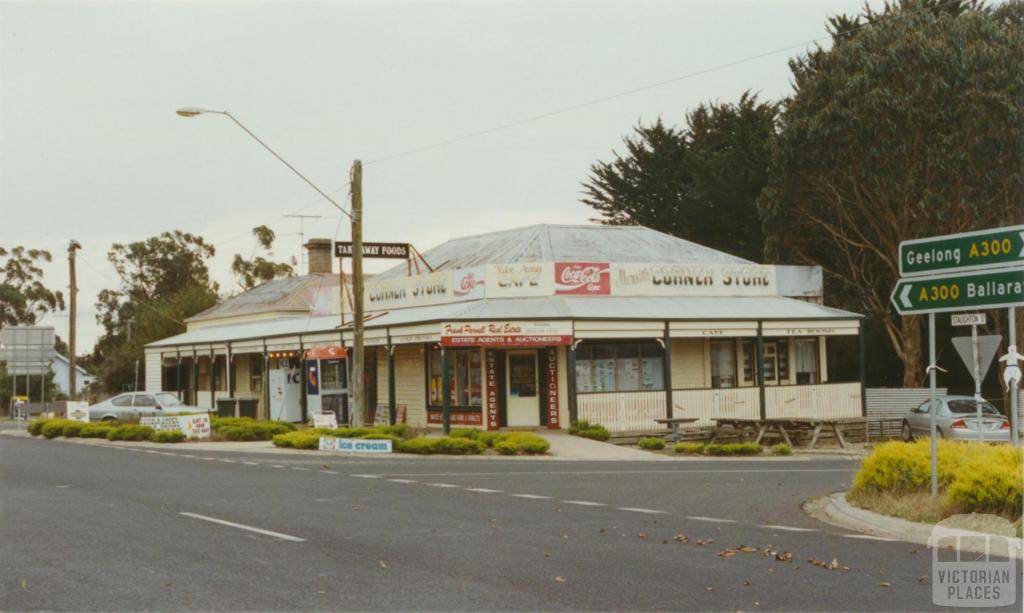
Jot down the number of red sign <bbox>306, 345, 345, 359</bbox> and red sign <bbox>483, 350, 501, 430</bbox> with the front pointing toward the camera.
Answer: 2

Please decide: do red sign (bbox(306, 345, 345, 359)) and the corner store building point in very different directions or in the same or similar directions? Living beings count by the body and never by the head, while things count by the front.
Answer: same or similar directions

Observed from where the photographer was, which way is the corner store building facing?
facing the viewer

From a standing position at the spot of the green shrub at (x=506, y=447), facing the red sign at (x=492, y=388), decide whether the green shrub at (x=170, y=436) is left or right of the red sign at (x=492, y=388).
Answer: left

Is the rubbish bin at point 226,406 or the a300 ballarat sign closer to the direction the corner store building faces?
the a300 ballarat sign

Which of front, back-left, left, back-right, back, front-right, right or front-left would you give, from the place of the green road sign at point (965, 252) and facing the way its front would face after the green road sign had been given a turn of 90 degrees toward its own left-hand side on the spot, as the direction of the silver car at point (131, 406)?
back

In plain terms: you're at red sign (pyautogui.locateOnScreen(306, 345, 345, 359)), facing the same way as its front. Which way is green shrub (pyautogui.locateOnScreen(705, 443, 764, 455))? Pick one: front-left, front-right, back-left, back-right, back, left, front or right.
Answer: front-left

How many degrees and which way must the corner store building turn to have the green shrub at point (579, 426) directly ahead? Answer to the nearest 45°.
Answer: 0° — it already faces it

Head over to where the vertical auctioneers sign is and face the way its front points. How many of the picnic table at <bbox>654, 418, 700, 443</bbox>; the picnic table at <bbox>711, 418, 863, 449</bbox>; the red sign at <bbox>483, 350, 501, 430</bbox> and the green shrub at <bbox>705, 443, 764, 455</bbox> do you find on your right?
1

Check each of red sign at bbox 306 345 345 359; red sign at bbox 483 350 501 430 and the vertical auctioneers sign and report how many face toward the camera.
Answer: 3

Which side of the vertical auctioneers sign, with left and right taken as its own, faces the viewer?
front

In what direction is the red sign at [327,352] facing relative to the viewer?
toward the camera

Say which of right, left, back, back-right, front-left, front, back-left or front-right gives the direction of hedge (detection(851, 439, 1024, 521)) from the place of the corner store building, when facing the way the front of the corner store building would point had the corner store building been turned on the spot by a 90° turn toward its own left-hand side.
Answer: right

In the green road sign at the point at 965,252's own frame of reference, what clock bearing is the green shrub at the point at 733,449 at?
The green shrub is roughly at 4 o'clock from the green road sign.

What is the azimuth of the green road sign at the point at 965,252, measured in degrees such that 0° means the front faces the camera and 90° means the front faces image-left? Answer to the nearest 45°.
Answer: approximately 45°
